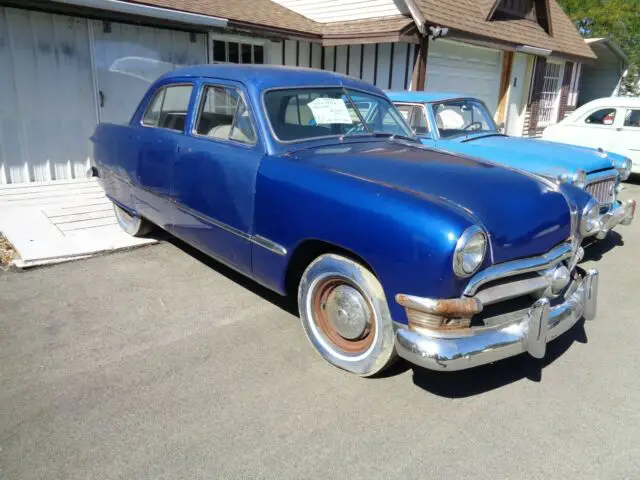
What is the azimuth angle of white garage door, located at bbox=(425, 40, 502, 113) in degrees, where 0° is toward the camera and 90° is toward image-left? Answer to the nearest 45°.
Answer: approximately 315°

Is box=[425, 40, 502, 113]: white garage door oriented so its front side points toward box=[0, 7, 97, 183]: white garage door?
no

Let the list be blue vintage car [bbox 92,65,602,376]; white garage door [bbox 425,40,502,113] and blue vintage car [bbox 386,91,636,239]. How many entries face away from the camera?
0

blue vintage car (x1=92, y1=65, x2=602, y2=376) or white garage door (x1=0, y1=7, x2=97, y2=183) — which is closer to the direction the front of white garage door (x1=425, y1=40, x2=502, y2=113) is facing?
the blue vintage car

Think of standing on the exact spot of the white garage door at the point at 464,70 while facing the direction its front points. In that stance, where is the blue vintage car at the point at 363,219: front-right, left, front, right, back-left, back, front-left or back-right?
front-right

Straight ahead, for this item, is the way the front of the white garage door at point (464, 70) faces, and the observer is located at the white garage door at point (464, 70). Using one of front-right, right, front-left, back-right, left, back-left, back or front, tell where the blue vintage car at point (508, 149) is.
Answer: front-right

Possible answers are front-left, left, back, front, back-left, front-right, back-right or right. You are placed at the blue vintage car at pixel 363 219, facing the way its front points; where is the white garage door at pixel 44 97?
back

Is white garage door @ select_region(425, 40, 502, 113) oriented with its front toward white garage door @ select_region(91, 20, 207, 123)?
no

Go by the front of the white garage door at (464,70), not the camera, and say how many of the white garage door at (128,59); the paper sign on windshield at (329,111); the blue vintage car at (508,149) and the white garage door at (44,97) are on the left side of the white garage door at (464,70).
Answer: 0

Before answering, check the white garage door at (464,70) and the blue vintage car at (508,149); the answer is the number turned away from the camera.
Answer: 0

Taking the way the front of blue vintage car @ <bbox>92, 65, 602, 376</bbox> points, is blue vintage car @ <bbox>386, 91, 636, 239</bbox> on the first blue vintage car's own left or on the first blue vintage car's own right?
on the first blue vintage car's own left

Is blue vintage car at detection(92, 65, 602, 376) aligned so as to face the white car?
no

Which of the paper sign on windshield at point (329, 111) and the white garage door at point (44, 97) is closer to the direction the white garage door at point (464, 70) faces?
the paper sign on windshield

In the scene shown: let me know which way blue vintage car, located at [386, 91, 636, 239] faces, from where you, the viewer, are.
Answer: facing the viewer and to the right of the viewer

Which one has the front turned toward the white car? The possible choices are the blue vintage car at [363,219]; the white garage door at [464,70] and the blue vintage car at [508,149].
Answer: the white garage door

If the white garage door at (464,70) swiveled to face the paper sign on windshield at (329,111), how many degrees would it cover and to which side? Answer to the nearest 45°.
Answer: approximately 45° to its right
